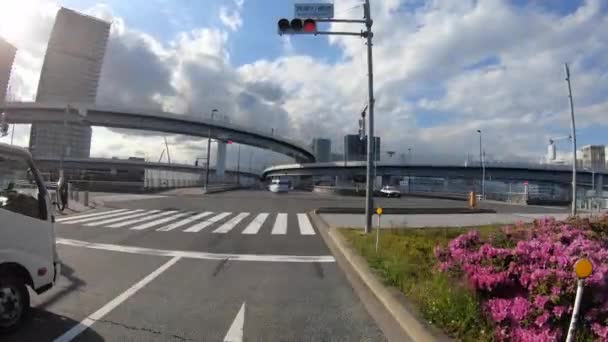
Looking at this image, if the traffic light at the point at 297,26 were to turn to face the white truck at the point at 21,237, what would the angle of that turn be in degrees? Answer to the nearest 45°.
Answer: approximately 45° to its right

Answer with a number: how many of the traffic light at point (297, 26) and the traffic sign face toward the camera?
2

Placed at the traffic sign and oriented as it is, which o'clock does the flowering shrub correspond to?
The flowering shrub is roughly at 11 o'clock from the traffic sign.

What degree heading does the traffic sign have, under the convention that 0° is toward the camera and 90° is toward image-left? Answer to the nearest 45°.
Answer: approximately 0°

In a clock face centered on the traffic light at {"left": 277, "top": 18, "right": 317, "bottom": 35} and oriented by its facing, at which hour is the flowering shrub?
The flowering shrub is roughly at 11 o'clock from the traffic light.
